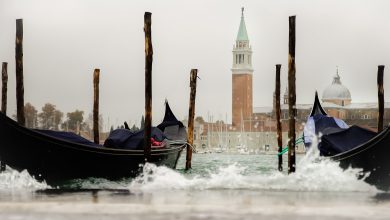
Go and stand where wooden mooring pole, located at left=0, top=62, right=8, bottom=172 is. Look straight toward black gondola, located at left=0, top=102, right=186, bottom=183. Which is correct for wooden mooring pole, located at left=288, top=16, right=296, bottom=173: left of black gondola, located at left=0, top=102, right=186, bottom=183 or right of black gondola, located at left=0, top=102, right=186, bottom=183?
left

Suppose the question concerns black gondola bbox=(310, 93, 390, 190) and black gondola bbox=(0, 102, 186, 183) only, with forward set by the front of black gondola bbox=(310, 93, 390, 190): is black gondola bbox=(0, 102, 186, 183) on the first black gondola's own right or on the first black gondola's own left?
on the first black gondola's own right
